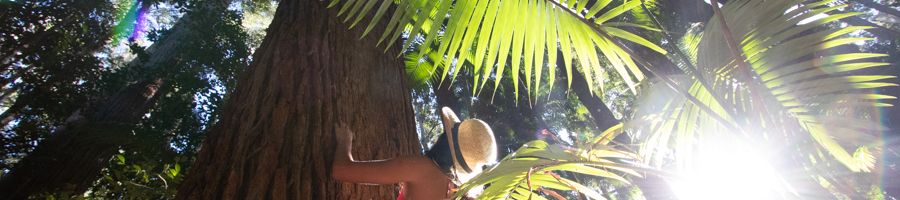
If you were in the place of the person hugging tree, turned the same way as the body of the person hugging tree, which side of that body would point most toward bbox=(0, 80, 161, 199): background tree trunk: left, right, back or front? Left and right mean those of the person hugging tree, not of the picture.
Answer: front

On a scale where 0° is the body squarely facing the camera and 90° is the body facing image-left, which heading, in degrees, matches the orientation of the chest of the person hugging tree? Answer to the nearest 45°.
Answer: approximately 135°

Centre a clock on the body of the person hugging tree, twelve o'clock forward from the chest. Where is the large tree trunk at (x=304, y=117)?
The large tree trunk is roughly at 12 o'clock from the person hugging tree.

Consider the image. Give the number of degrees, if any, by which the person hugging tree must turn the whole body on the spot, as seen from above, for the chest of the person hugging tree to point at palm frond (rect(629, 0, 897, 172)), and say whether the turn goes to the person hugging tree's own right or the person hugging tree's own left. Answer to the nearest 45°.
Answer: approximately 180°

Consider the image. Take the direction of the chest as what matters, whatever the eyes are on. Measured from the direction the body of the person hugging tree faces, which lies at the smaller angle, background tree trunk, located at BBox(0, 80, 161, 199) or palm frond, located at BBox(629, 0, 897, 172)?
the background tree trunk
